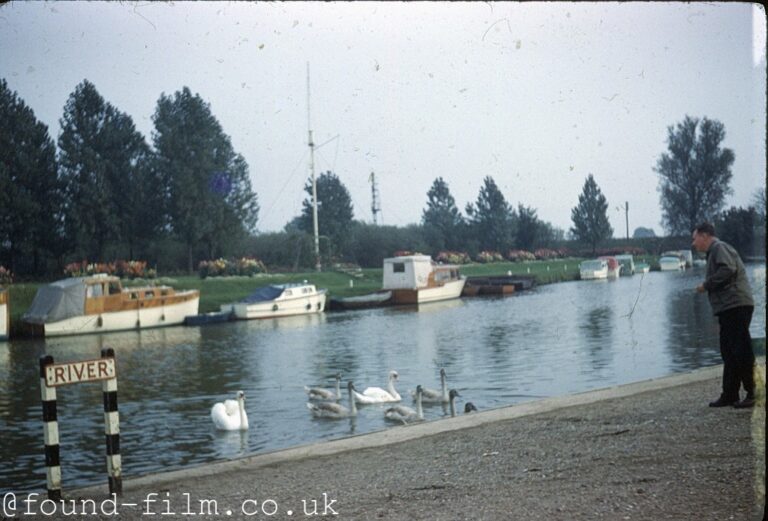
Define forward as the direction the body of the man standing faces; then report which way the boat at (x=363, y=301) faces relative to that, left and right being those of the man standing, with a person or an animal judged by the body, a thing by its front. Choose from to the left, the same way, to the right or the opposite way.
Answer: the opposite way

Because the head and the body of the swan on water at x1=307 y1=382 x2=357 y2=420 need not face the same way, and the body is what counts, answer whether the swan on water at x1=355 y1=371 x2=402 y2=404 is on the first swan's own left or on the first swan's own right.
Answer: on the first swan's own left

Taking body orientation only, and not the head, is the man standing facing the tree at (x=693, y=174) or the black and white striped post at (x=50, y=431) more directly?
the black and white striped post

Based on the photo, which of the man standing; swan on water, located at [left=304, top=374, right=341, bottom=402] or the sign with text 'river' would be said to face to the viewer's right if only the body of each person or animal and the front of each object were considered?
the swan on water

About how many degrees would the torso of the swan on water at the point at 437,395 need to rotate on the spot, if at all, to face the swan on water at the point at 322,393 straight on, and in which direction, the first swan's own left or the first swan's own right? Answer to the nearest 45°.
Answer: approximately 180°

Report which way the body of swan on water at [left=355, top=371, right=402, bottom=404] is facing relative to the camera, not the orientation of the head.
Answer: to the viewer's right

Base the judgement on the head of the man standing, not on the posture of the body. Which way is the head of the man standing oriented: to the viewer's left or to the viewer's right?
to the viewer's left

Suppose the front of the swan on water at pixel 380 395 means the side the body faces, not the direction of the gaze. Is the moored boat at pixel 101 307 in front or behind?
behind

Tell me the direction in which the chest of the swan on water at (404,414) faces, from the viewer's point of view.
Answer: to the viewer's right

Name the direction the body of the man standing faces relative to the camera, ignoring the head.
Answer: to the viewer's left

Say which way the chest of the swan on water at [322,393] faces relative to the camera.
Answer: to the viewer's right

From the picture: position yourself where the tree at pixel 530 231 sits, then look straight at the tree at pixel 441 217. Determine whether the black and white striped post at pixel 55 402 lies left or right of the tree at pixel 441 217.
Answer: left
